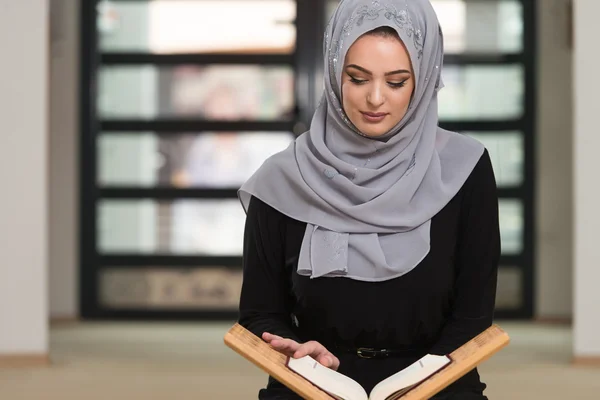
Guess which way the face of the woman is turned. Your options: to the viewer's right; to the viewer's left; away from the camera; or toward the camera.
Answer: toward the camera

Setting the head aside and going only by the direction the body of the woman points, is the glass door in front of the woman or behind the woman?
behind

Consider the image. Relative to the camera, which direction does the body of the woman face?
toward the camera
